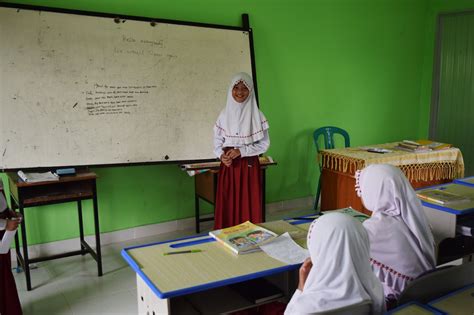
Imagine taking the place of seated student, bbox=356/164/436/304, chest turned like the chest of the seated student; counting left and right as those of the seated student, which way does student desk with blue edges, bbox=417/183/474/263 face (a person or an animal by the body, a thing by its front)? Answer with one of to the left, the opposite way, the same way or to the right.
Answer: the opposite way

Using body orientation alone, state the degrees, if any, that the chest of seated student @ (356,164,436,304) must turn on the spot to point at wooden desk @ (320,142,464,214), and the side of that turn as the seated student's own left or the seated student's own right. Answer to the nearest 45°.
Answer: approximately 45° to the seated student's own right

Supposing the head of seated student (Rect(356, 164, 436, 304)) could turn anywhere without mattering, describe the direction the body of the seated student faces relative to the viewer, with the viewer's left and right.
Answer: facing away from the viewer and to the left of the viewer

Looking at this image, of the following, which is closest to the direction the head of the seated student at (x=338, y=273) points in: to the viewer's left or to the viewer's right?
to the viewer's left

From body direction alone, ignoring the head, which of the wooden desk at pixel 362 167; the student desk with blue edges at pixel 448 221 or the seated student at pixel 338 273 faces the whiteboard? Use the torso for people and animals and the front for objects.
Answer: the seated student

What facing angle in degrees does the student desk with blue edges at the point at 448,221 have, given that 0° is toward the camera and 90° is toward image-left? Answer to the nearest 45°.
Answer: approximately 315°

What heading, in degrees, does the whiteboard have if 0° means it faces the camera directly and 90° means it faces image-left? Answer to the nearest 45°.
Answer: approximately 315°

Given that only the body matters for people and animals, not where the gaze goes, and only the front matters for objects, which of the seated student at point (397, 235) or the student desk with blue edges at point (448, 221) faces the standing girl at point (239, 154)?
the seated student

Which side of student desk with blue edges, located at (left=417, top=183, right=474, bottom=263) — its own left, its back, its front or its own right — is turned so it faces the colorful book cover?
right
